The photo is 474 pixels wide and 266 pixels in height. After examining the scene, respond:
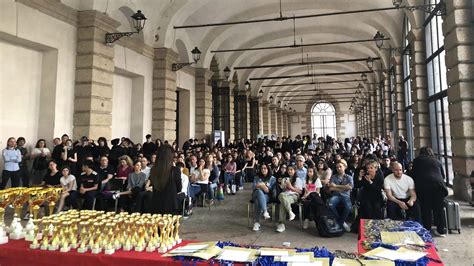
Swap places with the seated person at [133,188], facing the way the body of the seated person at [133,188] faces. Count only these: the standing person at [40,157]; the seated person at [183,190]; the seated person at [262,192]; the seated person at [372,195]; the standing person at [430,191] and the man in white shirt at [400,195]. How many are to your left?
5

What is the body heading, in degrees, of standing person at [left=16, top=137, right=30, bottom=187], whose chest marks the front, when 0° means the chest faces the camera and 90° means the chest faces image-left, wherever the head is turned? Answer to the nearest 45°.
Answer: approximately 315°

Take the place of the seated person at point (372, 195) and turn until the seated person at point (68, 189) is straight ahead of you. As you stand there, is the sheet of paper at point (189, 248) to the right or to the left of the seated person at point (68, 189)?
left

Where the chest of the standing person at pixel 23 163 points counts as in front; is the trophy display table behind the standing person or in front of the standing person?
in front

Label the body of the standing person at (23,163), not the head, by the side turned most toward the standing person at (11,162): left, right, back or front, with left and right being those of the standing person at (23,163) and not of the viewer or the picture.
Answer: right

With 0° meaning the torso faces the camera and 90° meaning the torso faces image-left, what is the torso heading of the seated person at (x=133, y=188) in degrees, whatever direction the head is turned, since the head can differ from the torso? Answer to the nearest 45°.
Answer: approximately 45°

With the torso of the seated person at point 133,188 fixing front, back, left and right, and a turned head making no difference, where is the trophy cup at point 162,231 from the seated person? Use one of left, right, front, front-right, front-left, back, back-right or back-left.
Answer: front-left

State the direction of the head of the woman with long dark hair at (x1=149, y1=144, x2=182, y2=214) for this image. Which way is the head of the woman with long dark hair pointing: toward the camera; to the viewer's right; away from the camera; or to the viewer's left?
away from the camera

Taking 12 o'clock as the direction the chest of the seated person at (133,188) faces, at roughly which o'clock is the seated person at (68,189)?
the seated person at (68,189) is roughly at 2 o'clock from the seated person at (133,188).
